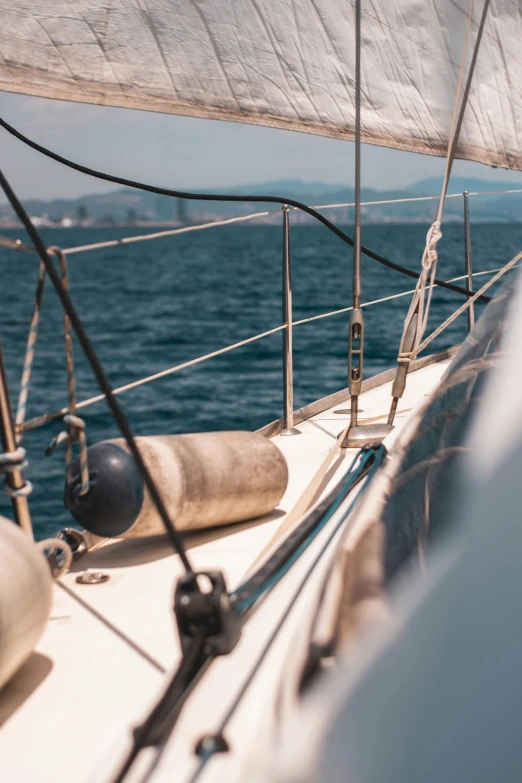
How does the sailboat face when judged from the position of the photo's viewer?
facing away from the viewer and to the right of the viewer
